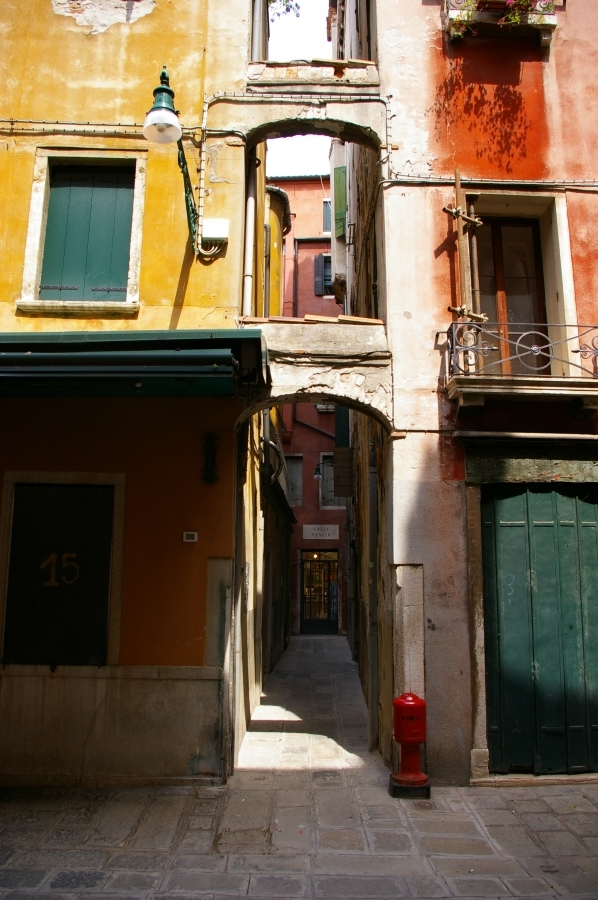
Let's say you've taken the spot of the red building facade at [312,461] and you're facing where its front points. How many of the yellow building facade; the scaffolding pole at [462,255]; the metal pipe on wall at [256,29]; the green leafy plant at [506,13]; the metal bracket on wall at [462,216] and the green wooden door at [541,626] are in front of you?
6

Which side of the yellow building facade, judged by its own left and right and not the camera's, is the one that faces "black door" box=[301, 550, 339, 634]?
back

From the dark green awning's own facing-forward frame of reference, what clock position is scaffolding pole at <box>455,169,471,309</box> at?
The scaffolding pole is roughly at 9 o'clock from the dark green awning.

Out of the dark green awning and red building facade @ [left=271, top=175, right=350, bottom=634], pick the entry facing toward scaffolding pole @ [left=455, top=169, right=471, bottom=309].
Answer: the red building facade

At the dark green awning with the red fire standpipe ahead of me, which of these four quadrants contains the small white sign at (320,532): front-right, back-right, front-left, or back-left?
front-left

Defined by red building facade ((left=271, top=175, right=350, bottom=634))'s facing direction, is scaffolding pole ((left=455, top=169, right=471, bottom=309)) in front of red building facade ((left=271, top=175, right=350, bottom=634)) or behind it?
in front

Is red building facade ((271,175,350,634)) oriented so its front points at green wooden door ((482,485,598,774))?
yes

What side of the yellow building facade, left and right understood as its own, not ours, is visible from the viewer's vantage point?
front

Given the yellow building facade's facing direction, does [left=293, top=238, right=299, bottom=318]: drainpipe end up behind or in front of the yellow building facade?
behind

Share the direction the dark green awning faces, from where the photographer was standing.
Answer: facing the viewer

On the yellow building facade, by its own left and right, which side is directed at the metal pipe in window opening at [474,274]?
left

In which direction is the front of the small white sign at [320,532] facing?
toward the camera

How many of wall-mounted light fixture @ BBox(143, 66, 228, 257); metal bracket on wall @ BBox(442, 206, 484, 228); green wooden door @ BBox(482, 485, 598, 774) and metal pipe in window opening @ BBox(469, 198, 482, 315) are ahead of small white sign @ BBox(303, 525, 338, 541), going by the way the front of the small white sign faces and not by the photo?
4
